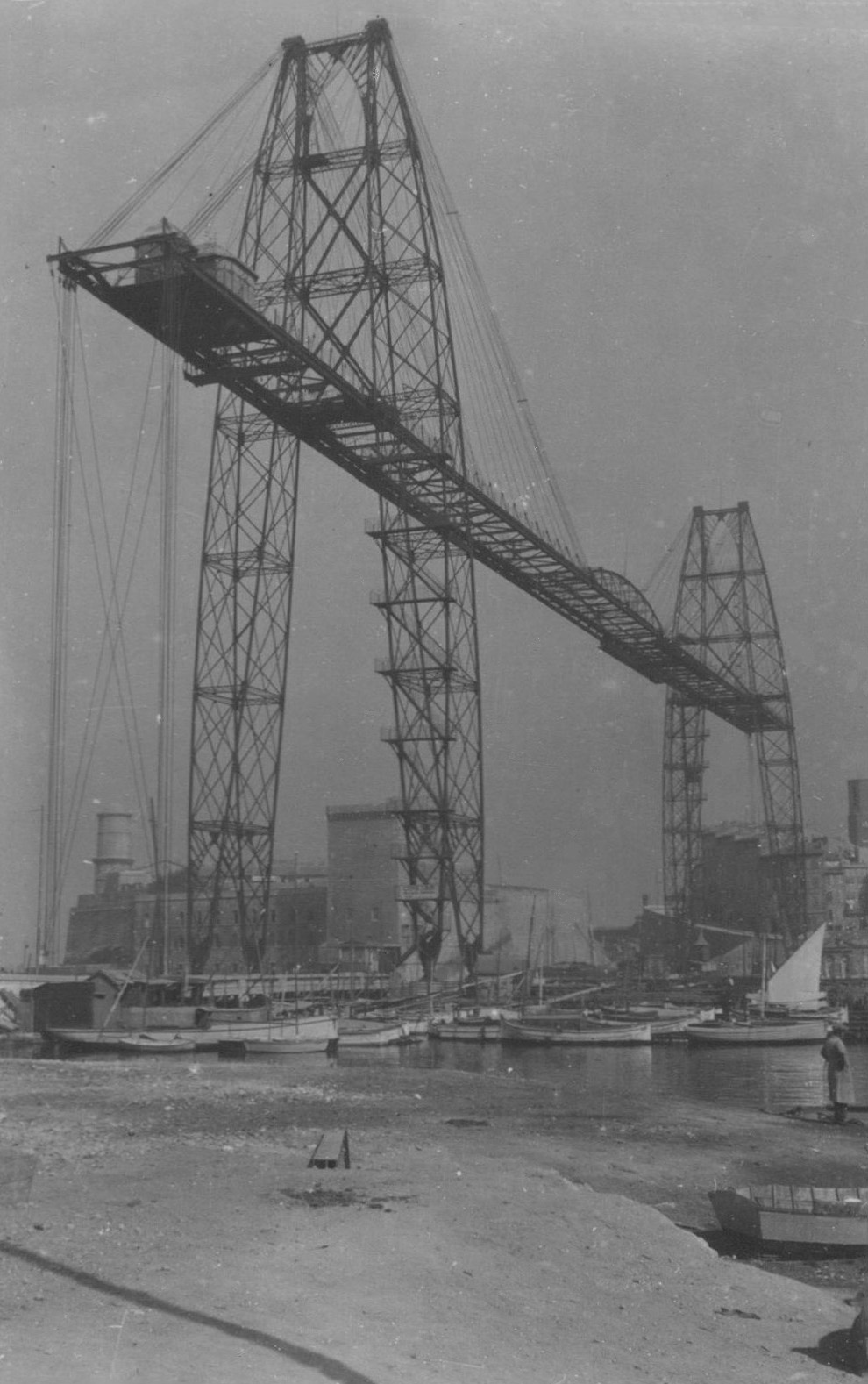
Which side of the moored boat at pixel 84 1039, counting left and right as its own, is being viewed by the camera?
left

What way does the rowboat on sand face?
to the viewer's left

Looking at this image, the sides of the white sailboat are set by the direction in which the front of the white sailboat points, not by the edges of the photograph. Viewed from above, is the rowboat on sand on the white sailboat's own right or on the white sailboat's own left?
on the white sailboat's own left

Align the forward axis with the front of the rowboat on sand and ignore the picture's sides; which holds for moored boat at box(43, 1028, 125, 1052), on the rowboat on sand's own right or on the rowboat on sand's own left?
on the rowboat on sand's own right

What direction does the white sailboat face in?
to the viewer's left

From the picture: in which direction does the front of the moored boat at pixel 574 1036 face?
to the viewer's left

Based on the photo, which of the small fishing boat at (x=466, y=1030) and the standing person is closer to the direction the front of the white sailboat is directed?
the small fishing boat
